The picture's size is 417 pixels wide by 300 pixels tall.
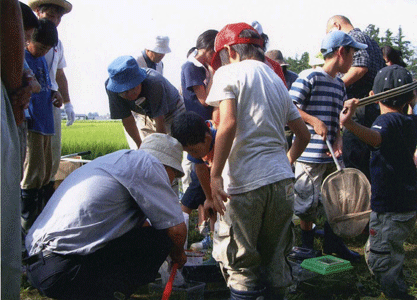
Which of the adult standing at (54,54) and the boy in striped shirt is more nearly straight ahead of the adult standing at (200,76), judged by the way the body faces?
the boy in striped shirt

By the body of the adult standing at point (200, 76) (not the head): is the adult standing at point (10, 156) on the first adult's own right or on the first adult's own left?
on the first adult's own right

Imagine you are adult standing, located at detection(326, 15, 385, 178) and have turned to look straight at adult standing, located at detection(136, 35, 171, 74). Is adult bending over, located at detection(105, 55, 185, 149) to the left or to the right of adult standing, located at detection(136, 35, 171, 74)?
left
